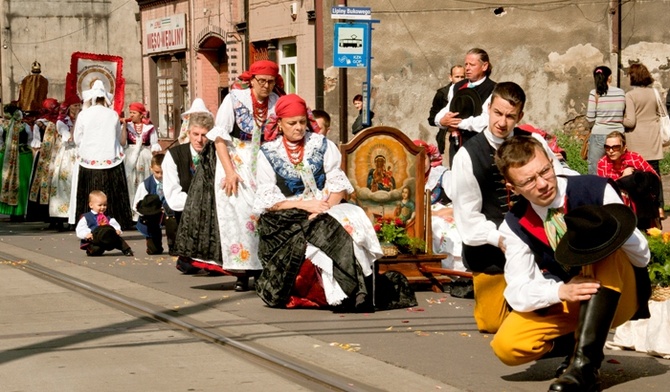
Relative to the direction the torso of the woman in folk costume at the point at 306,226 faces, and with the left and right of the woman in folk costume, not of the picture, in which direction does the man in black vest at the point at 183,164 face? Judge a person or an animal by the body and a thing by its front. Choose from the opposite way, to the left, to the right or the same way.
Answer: the same way

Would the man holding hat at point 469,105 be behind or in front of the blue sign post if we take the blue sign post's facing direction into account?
in front

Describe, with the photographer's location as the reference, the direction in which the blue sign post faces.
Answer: facing the viewer

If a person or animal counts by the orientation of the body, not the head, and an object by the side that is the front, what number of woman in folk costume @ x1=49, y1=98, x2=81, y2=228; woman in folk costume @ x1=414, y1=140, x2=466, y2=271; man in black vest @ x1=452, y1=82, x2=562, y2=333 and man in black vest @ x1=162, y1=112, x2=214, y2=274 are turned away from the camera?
0

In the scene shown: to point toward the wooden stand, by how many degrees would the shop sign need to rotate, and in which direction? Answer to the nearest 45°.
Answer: approximately 45° to its left

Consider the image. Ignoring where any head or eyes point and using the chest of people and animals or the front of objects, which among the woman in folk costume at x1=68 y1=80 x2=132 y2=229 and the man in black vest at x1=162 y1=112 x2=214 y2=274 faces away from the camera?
the woman in folk costume

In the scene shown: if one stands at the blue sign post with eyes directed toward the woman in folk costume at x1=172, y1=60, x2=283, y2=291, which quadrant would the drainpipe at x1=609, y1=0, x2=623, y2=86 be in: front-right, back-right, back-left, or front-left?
back-left

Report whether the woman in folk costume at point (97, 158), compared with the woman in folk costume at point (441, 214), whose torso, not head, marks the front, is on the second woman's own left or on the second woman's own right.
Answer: on the second woman's own right

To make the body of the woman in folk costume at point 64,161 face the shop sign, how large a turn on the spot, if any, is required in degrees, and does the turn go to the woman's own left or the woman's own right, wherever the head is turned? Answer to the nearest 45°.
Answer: approximately 135° to the woman's own left

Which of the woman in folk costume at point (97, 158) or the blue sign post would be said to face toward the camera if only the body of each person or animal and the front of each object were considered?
the blue sign post

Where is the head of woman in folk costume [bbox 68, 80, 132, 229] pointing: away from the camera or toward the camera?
away from the camera

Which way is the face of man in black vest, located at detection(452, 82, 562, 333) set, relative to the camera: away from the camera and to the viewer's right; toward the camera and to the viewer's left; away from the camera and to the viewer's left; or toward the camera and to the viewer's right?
toward the camera and to the viewer's left

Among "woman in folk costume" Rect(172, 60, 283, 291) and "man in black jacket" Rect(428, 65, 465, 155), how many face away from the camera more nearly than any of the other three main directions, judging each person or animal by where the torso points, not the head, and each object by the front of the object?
0
